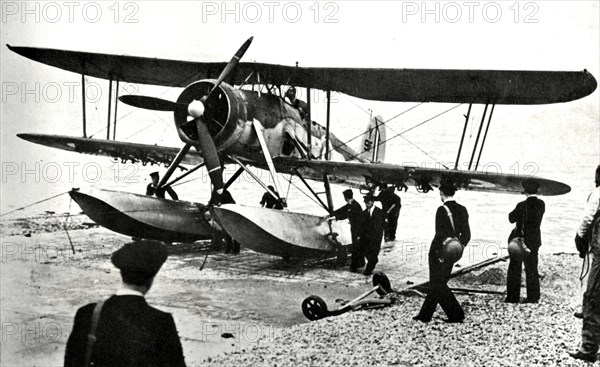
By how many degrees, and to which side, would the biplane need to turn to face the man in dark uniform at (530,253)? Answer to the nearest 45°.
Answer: approximately 90° to its left

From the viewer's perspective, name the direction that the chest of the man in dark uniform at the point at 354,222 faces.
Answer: to the viewer's left

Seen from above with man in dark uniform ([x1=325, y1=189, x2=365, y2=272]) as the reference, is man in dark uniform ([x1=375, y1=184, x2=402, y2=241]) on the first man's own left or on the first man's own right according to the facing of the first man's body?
on the first man's own right

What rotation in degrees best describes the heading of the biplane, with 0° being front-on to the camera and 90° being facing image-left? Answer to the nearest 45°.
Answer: approximately 45°

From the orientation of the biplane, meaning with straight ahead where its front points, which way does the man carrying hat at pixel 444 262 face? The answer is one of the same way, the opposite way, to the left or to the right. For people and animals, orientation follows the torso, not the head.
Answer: to the right

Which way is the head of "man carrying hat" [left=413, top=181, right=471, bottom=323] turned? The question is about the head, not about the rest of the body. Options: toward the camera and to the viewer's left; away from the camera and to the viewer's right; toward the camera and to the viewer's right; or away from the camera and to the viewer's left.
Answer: away from the camera and to the viewer's left

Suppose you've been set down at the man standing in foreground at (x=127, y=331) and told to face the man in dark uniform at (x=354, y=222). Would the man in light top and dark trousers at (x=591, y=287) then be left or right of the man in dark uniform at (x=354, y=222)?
right
